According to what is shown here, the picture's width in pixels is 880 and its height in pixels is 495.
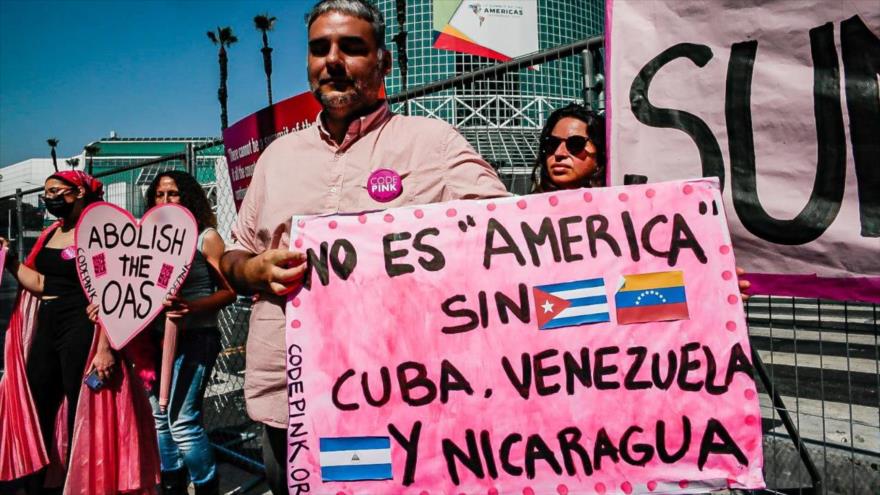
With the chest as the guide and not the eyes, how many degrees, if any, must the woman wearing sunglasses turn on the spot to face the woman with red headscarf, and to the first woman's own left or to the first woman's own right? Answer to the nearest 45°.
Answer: approximately 45° to the first woman's own right

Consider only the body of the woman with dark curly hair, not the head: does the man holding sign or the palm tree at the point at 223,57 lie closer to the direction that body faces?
the man holding sign

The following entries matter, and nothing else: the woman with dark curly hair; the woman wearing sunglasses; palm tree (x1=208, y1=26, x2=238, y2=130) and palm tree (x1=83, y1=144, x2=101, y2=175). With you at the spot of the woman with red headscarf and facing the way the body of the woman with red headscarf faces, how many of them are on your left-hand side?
2

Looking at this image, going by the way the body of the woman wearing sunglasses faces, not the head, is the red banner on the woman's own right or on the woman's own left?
on the woman's own right

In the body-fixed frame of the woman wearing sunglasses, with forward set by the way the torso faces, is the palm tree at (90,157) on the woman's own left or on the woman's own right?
on the woman's own right

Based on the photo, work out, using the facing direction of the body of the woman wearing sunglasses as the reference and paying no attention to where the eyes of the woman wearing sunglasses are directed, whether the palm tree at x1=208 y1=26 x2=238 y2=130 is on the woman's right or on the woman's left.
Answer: on the woman's right

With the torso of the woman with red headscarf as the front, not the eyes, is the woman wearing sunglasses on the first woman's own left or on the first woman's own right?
on the first woman's own left

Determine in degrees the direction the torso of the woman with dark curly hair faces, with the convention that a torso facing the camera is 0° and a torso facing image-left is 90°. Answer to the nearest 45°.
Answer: approximately 45°

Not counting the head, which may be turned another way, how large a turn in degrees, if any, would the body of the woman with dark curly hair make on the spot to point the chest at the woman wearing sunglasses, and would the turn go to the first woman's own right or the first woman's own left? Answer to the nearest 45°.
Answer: approximately 90° to the first woman's own left
